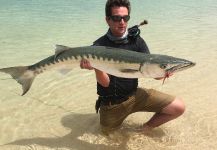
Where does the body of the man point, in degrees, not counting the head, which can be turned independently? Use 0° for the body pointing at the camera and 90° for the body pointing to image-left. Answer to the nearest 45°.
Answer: approximately 315°
